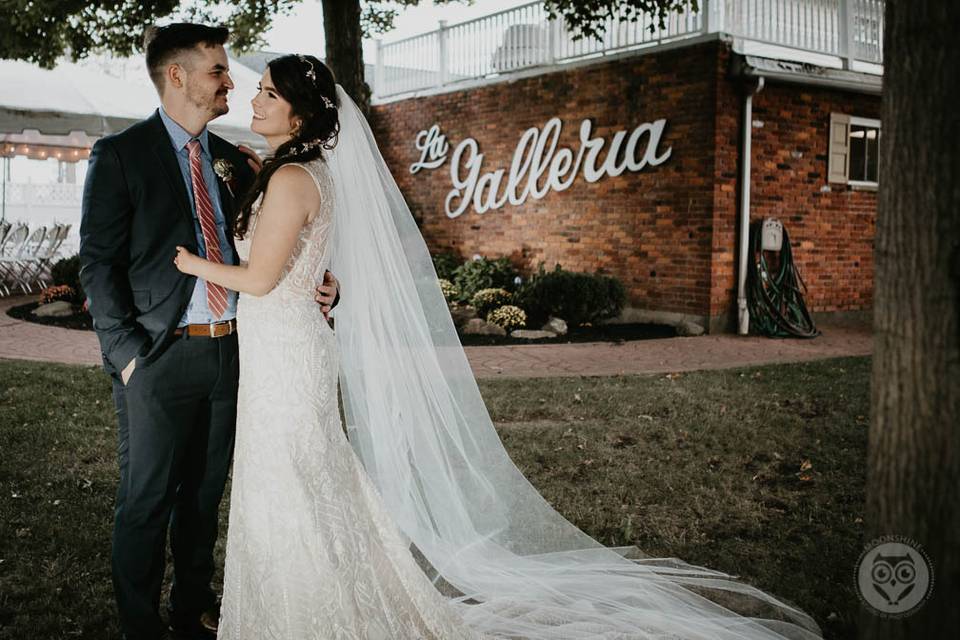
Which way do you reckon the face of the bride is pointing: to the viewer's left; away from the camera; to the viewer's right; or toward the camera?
to the viewer's left

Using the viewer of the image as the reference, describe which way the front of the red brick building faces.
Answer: facing the viewer and to the left of the viewer

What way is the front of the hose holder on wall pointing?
toward the camera

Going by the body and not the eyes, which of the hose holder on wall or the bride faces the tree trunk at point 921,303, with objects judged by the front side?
the hose holder on wall

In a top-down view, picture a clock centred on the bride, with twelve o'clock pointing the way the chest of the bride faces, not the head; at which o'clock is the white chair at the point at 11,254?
The white chair is roughly at 2 o'clock from the bride.

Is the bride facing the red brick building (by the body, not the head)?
no

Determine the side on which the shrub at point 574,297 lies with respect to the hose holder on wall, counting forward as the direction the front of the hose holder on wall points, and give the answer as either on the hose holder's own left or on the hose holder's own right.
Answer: on the hose holder's own right

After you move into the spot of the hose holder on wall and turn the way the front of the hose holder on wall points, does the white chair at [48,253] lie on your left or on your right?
on your right

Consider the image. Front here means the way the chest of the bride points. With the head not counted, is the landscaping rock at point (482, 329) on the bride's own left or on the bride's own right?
on the bride's own right

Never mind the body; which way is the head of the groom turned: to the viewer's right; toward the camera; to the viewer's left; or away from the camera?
to the viewer's right

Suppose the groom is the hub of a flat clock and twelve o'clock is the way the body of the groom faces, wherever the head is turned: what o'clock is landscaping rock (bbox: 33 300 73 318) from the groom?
The landscaping rock is roughly at 7 o'clock from the groom.

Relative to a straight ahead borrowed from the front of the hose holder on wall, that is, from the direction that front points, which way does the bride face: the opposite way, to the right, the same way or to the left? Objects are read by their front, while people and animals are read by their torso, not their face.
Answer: to the right

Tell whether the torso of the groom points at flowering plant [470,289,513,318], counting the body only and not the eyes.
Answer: no

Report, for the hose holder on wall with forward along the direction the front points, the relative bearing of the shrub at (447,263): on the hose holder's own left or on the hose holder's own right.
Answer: on the hose holder's own right

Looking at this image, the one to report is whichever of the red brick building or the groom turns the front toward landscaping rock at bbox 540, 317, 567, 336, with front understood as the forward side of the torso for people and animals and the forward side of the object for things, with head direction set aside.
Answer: the red brick building

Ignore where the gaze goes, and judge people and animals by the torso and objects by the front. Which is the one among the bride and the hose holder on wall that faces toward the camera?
the hose holder on wall

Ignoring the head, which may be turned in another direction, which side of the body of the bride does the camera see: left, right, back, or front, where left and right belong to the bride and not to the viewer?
left

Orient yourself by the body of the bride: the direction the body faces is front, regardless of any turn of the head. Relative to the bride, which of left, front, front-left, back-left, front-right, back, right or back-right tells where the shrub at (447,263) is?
right

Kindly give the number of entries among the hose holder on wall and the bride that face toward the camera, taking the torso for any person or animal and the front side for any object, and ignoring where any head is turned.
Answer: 1
